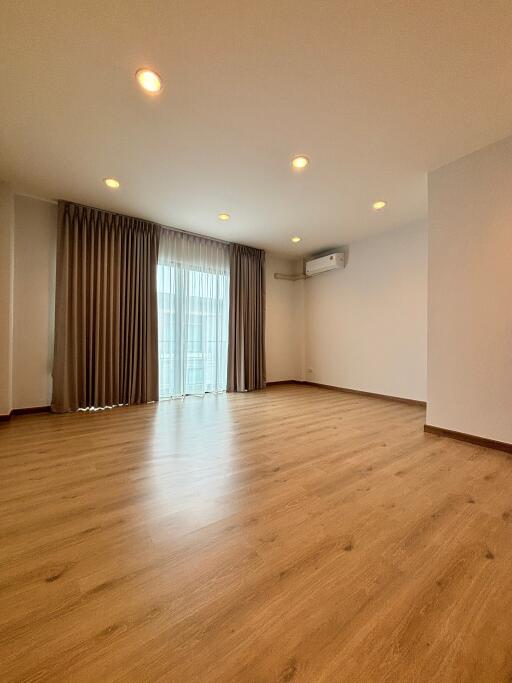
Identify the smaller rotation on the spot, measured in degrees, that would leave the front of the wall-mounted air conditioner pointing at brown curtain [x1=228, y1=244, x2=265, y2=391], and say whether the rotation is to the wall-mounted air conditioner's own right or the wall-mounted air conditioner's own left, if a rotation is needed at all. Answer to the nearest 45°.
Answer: approximately 45° to the wall-mounted air conditioner's own right

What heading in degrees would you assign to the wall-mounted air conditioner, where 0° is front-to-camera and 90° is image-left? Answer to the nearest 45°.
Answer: approximately 45°

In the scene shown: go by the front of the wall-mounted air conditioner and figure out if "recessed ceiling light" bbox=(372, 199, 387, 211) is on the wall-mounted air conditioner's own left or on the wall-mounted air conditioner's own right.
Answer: on the wall-mounted air conditioner's own left

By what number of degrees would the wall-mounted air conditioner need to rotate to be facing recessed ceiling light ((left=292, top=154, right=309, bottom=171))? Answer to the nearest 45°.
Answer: approximately 45° to its left
